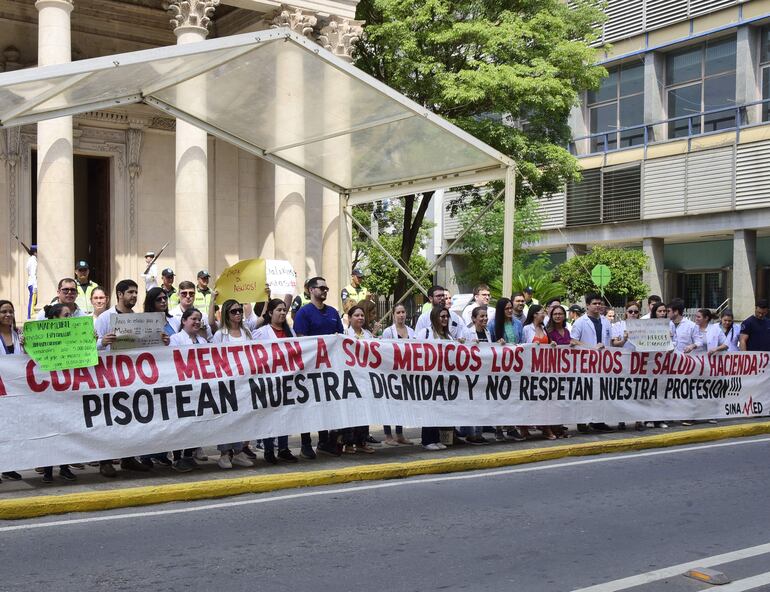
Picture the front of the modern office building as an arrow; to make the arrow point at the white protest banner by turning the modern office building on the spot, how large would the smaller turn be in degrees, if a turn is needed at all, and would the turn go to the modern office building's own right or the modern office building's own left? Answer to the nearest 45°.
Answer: approximately 45° to the modern office building's own left

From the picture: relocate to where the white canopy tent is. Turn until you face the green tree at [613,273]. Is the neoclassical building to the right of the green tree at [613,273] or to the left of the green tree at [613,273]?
left

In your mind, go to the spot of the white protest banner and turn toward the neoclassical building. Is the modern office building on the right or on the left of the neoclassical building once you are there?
right

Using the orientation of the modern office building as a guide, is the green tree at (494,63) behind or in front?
in front

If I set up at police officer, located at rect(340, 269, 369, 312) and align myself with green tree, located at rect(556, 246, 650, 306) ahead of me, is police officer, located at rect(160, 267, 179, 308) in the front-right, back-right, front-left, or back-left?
back-left

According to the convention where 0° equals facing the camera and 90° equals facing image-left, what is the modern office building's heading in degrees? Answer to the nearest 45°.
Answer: approximately 45°

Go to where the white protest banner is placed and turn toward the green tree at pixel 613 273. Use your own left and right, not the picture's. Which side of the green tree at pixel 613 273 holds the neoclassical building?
left

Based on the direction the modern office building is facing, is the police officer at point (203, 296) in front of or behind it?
in front

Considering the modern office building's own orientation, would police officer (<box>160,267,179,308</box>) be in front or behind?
in front
